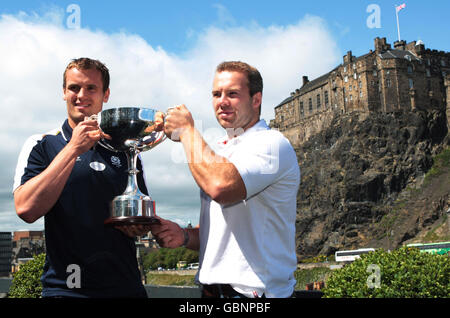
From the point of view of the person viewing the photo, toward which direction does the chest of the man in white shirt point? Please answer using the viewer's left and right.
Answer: facing the viewer and to the left of the viewer

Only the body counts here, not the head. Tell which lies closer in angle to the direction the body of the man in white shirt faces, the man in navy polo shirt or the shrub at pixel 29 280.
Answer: the man in navy polo shirt

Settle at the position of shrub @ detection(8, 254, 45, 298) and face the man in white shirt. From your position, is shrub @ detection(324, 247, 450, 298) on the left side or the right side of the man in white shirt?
left

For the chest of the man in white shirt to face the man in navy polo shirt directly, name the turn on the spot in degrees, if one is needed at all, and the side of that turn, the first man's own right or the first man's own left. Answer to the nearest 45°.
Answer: approximately 45° to the first man's own right

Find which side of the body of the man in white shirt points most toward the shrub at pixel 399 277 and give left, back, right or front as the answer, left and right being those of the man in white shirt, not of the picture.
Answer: back

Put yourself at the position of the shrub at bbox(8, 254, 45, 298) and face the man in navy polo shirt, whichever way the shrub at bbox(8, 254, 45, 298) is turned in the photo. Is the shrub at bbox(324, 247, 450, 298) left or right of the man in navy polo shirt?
left

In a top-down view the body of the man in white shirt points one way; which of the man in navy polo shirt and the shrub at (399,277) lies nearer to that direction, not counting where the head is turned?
the man in navy polo shirt

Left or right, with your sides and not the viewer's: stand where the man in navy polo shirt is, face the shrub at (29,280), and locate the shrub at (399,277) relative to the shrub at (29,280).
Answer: right

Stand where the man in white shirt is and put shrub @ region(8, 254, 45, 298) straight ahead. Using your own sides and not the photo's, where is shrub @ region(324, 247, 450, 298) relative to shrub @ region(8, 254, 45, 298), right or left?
right

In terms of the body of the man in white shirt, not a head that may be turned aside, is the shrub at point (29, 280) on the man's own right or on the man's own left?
on the man's own right
